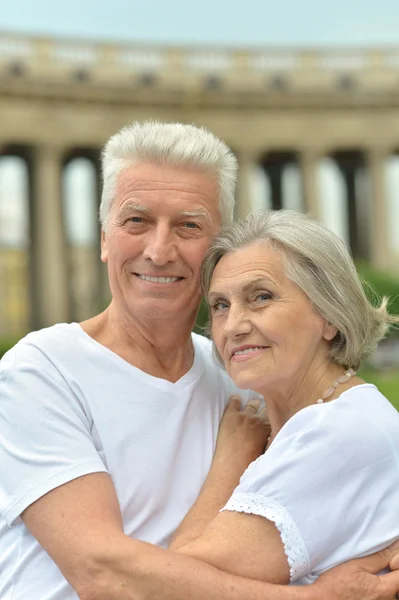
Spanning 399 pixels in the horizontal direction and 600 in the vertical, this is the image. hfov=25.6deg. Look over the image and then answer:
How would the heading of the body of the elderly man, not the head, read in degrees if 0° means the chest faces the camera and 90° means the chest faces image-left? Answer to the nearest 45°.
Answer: approximately 315°

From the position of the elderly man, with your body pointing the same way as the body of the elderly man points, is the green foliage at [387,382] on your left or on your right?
on your left

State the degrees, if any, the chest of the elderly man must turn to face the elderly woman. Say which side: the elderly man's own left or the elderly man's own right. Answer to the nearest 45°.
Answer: approximately 45° to the elderly man's own left

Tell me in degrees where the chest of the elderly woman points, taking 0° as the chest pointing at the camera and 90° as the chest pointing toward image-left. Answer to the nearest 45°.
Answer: approximately 90°

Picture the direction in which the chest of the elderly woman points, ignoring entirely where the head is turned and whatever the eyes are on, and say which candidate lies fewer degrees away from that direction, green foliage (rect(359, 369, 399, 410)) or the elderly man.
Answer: the elderly man
